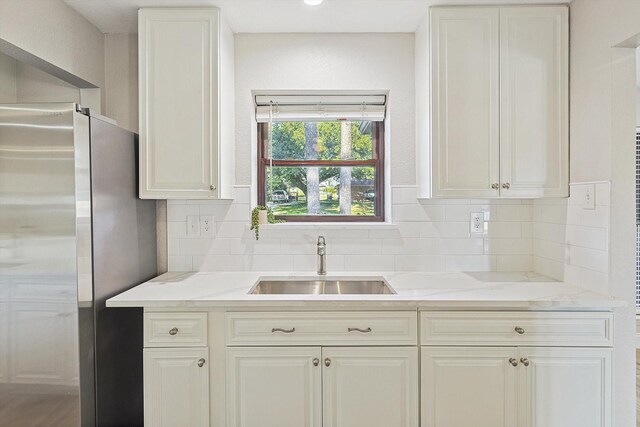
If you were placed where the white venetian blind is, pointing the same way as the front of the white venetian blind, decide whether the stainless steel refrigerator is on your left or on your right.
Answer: on your right

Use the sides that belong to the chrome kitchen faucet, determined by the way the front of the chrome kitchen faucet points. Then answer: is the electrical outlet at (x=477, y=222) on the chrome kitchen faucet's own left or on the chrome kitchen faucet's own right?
on the chrome kitchen faucet's own left
